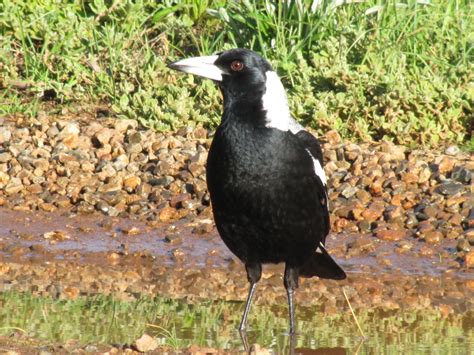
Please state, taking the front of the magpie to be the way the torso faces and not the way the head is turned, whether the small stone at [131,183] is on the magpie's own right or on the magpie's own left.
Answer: on the magpie's own right

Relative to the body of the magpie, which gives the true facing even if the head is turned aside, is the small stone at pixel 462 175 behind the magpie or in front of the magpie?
behind

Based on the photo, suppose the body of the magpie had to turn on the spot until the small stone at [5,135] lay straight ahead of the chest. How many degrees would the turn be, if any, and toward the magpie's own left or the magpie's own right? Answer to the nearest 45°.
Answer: approximately 90° to the magpie's own right

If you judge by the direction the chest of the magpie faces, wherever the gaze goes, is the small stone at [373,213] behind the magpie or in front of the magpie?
behind

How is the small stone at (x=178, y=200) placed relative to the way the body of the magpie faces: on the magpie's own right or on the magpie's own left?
on the magpie's own right

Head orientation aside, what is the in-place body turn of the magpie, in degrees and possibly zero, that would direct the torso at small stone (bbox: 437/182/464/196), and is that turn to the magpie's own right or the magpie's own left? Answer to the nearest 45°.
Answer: approximately 180°

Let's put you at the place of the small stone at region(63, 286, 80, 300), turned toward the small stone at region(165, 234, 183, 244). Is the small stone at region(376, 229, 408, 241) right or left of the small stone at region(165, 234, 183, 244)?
right

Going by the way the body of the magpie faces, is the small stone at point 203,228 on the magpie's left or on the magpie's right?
on the magpie's right

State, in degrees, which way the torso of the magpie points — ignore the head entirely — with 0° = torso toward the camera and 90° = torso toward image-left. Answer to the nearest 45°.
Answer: approximately 45°

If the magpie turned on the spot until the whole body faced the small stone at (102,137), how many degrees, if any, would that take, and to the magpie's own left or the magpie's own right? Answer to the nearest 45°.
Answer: approximately 90° to the magpie's own right
